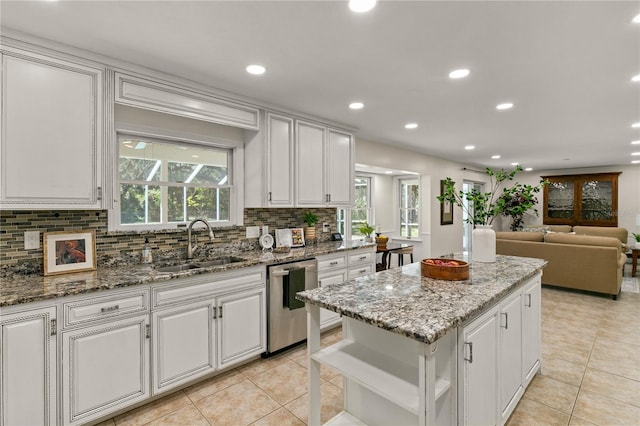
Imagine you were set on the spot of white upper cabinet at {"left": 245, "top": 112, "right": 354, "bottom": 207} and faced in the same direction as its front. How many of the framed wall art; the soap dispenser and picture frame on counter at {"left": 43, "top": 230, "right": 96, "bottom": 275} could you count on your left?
1

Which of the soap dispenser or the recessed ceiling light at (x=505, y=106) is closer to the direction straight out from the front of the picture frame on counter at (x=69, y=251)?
the recessed ceiling light

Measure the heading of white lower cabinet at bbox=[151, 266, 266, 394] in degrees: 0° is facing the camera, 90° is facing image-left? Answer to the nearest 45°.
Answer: approximately 315°

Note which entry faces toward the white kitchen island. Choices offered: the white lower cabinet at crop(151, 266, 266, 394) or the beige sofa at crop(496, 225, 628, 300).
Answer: the white lower cabinet

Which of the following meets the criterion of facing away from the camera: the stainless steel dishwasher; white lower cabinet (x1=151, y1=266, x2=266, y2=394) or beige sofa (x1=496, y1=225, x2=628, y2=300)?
the beige sofa

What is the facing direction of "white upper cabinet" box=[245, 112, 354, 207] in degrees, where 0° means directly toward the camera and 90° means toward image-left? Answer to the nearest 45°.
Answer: approximately 315°

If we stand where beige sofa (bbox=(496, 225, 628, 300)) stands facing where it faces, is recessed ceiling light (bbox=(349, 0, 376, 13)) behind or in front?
behind

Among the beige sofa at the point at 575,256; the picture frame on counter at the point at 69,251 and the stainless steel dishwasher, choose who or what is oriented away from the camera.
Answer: the beige sofa

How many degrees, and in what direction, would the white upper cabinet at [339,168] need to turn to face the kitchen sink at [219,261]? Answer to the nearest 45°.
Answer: approximately 90° to its right

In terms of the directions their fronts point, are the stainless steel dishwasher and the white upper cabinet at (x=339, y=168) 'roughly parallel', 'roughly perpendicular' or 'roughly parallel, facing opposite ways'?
roughly parallel

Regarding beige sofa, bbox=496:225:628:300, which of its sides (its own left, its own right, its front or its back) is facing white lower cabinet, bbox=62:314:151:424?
back

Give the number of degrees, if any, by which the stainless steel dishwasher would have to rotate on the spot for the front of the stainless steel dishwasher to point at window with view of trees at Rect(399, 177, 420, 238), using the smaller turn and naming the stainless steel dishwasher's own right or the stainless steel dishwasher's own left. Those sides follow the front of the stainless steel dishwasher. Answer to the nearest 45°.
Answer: approximately 90° to the stainless steel dishwasher's own left

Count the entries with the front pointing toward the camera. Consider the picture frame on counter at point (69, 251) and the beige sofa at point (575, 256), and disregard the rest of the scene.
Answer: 1

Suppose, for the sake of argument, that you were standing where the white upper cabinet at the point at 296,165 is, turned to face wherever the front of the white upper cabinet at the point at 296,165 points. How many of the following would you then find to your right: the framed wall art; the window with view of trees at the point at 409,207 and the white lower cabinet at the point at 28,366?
1

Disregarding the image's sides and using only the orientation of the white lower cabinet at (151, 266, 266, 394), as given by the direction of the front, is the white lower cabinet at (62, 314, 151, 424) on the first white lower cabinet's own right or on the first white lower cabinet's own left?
on the first white lower cabinet's own right

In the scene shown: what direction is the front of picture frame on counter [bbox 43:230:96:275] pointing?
toward the camera
